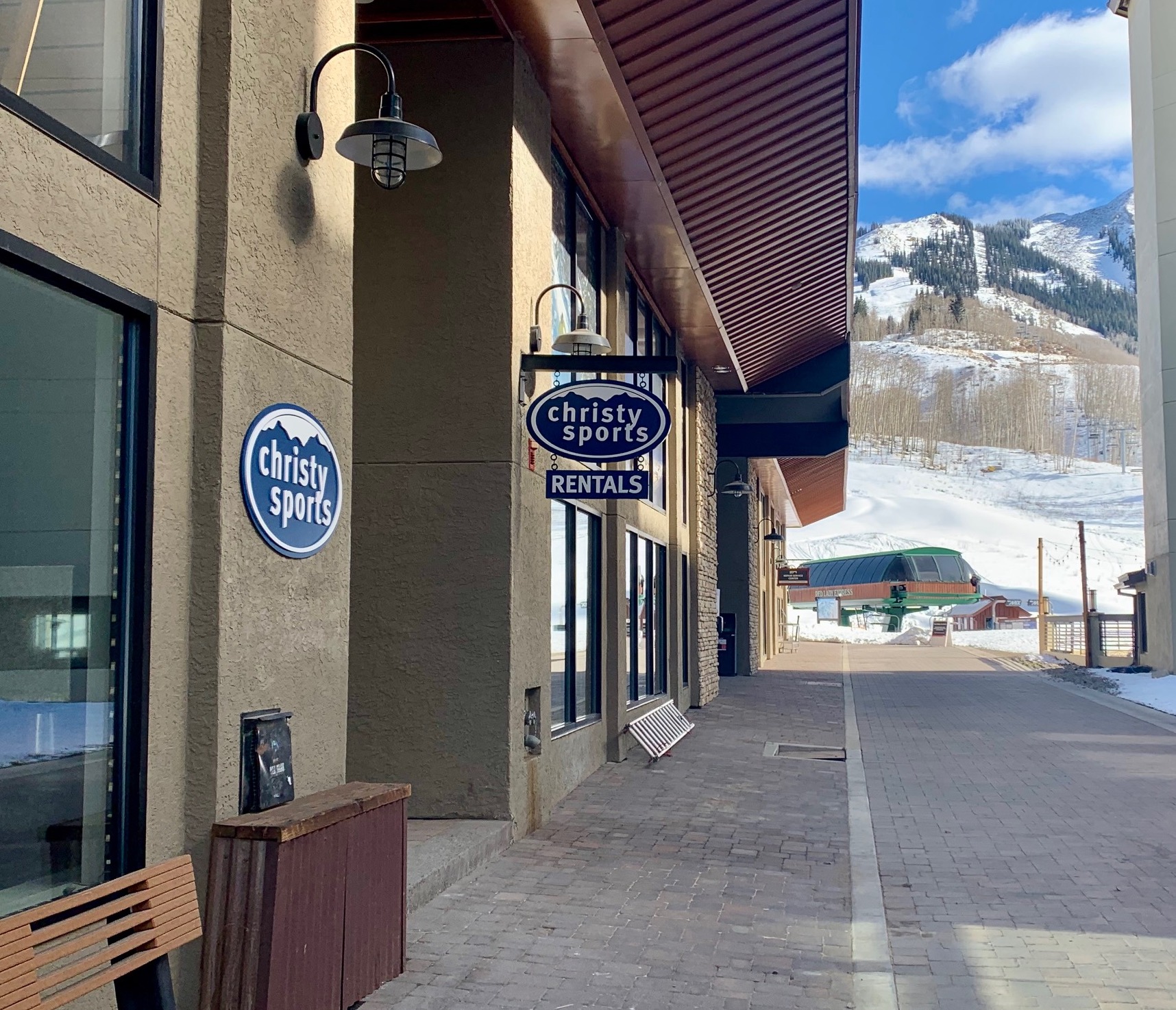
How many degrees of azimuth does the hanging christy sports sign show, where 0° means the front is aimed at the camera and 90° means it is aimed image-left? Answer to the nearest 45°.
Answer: approximately 0°

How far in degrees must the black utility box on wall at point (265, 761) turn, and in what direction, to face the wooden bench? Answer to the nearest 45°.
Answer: approximately 90° to its right

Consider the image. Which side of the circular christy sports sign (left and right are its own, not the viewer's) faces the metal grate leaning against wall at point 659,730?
left

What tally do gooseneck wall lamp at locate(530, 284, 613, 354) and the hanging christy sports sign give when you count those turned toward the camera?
1

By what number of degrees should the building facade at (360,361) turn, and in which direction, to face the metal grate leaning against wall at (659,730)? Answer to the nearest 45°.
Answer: approximately 90° to its left

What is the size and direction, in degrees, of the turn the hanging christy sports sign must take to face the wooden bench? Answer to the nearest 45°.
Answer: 0° — it already faces it

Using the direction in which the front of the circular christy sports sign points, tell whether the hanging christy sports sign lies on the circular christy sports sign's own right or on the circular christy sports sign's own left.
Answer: on the circular christy sports sign's own left

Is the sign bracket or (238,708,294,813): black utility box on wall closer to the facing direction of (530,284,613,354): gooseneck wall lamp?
the sign bracket

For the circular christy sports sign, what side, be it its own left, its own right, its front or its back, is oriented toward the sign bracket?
left

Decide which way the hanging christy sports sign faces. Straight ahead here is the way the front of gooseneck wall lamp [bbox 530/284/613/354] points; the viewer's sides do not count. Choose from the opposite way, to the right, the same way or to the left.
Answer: to the right

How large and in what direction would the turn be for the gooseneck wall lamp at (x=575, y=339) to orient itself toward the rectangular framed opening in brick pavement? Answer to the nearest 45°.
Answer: approximately 45° to its left

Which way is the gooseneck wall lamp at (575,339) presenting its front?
to the viewer's right

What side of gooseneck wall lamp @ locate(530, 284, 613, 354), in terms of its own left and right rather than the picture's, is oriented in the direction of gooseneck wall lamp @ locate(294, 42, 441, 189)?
right

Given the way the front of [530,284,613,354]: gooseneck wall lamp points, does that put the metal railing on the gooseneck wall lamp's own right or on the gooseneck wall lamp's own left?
on the gooseneck wall lamp's own left
